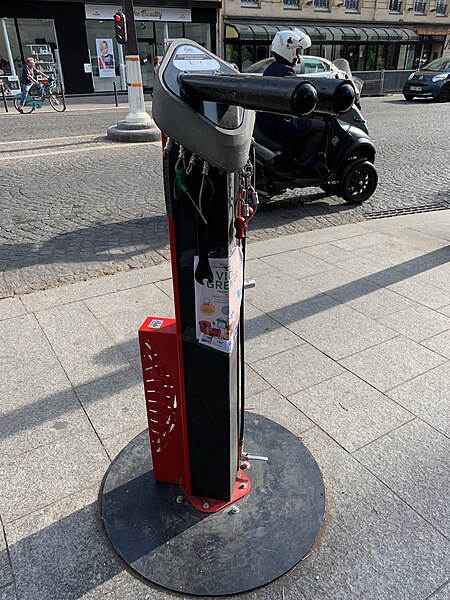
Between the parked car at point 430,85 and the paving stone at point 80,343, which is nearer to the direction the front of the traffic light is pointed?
the paving stone

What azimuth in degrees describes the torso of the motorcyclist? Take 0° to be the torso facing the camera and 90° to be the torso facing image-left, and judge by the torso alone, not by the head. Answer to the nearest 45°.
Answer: approximately 270°

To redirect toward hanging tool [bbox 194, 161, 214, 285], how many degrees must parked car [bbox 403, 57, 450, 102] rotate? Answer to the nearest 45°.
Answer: approximately 45° to its left

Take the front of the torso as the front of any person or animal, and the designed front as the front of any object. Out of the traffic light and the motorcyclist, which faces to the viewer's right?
the motorcyclist

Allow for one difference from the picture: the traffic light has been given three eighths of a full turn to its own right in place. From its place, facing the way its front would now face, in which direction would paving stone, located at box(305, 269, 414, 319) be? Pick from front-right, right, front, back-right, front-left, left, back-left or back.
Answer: back

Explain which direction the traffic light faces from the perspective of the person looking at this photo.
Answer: facing the viewer and to the left of the viewer

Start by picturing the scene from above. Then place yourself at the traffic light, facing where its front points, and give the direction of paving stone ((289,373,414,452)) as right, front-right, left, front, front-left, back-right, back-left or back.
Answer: front-left

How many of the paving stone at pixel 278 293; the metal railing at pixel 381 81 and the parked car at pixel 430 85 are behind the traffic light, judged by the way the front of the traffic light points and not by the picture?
2

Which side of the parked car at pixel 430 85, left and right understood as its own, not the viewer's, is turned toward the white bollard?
front

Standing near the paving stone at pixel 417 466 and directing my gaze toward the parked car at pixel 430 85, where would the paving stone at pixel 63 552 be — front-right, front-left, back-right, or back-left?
back-left

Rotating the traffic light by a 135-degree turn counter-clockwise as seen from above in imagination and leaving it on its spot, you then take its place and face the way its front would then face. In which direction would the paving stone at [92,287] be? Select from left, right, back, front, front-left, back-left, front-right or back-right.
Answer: right

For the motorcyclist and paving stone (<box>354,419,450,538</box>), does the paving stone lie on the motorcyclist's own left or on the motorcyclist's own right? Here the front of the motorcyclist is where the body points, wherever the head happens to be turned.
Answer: on the motorcyclist's own right
